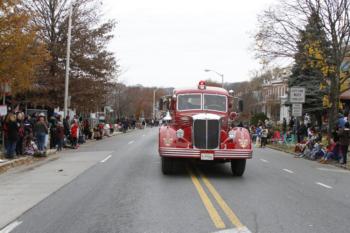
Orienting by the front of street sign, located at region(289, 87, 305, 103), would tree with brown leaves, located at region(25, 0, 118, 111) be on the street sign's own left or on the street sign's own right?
on the street sign's own right

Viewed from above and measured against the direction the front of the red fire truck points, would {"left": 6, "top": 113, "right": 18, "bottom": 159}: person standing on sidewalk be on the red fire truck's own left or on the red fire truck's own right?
on the red fire truck's own right

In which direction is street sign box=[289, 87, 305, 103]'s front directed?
toward the camera

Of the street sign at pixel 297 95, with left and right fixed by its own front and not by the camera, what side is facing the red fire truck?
front

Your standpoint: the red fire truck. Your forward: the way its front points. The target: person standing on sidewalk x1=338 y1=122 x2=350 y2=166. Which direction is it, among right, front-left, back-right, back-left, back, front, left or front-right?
back-left

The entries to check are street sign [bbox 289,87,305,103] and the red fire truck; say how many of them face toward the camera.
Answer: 2

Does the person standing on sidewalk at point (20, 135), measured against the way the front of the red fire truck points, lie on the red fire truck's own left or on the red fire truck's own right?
on the red fire truck's own right

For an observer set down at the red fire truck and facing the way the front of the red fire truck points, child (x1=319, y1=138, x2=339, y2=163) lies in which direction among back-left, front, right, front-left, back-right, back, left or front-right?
back-left

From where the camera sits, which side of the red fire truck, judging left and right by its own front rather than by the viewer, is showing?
front
